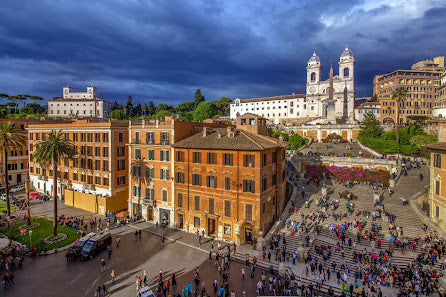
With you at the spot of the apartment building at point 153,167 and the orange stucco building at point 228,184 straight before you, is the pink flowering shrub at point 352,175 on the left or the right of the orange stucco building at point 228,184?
left

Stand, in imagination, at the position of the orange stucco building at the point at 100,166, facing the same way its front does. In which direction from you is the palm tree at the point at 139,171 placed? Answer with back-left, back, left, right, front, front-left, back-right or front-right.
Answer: left

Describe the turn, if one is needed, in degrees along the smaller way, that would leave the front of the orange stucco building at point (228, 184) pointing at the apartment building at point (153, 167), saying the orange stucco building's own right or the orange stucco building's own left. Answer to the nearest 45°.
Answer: approximately 90° to the orange stucco building's own right

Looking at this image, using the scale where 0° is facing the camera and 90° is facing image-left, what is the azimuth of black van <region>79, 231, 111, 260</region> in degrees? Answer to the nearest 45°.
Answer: approximately 45°

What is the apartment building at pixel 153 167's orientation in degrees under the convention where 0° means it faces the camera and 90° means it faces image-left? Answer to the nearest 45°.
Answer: approximately 45°

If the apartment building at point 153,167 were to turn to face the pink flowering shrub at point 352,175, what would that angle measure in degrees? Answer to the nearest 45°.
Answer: approximately 135° to its left

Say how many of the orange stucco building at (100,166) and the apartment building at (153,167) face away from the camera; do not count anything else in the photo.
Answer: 0

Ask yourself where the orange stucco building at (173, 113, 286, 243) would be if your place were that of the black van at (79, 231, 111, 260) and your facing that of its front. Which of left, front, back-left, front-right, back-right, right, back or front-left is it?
back-left

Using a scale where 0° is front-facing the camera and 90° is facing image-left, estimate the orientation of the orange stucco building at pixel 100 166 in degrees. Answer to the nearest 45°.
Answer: approximately 45°

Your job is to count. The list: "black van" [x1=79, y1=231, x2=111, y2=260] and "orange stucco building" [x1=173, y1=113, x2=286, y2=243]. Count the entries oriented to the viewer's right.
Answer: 0

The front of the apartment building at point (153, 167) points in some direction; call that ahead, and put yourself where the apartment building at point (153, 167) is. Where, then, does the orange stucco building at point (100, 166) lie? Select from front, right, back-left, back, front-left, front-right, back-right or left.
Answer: right

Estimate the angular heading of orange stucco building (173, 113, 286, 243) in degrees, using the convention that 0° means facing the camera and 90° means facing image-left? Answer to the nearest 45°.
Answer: approximately 45°
